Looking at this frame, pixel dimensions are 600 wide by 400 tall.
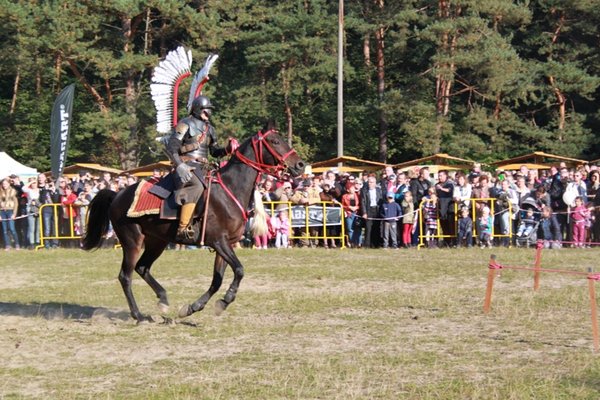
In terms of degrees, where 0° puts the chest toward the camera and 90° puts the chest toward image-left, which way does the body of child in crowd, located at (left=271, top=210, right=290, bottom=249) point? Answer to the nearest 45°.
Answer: approximately 0°

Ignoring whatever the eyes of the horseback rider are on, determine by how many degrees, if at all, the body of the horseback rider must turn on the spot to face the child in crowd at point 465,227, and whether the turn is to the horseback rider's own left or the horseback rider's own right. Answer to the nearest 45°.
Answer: approximately 90° to the horseback rider's own left

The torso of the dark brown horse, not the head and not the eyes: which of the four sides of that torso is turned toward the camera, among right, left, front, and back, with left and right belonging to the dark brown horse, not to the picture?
right

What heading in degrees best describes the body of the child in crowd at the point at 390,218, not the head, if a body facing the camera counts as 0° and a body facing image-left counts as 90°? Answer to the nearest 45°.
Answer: approximately 0°

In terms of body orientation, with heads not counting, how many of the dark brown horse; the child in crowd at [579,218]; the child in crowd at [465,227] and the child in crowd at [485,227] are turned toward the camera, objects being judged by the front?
3

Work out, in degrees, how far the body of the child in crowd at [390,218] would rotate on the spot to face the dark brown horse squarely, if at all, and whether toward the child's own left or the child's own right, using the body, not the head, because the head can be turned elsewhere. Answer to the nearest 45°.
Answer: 0° — they already face it

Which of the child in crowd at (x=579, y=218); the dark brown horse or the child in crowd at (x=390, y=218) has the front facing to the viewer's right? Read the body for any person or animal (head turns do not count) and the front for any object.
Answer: the dark brown horse

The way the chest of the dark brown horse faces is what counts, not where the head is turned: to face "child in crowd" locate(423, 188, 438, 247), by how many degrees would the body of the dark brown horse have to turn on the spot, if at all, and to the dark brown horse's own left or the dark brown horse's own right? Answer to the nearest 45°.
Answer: approximately 45° to the dark brown horse's own left

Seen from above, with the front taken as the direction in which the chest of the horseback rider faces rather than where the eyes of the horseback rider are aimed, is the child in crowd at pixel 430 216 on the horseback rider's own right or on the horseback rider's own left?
on the horseback rider's own left

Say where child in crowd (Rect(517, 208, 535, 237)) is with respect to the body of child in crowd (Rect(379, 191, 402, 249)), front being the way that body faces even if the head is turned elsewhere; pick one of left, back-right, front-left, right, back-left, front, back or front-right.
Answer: left

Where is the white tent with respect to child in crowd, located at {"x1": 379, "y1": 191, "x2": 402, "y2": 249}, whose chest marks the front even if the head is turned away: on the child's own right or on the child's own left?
on the child's own right
